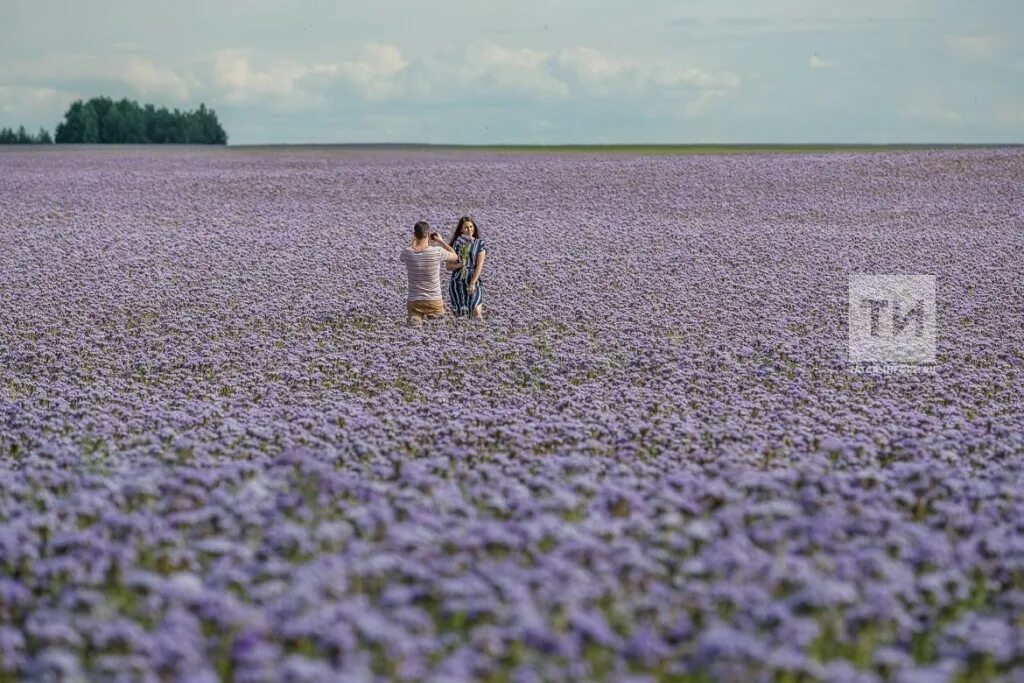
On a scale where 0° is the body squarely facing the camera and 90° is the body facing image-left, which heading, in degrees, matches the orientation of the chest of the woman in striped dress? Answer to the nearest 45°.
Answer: approximately 0°

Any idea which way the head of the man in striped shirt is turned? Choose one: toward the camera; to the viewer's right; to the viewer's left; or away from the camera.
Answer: away from the camera
